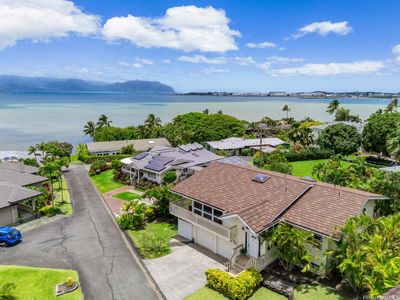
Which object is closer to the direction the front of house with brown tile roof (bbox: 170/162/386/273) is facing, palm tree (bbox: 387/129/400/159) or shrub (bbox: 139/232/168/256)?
the shrub

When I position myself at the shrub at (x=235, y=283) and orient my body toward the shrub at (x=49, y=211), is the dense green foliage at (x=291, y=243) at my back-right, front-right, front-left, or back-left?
back-right

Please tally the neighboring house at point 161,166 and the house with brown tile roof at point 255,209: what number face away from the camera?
0

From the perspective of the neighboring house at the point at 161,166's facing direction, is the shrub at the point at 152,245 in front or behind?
in front

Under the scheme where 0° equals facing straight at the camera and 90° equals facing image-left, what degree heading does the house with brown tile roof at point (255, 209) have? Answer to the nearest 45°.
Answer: approximately 45°

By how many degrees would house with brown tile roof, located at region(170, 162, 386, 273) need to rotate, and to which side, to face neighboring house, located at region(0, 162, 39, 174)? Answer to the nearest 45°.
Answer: approximately 45° to its right

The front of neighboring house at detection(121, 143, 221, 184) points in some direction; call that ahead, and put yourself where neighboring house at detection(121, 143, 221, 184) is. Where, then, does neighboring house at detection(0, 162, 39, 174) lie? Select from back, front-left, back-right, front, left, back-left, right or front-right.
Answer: front-right

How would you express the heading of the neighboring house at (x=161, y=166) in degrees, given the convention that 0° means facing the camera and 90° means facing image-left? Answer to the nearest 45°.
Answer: approximately 45°
